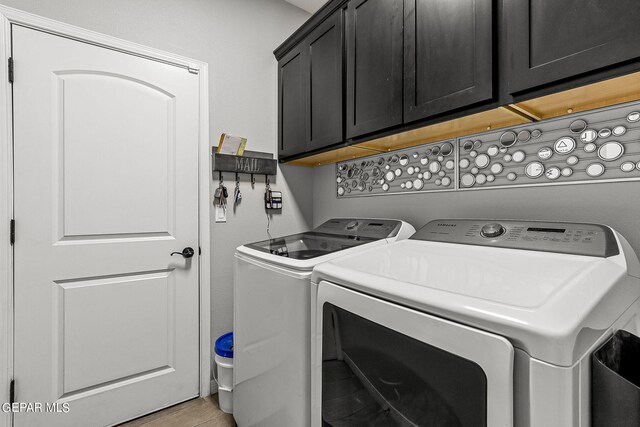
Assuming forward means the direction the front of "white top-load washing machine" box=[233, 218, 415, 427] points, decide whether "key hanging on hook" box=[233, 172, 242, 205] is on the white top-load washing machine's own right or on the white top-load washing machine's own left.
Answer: on the white top-load washing machine's own right

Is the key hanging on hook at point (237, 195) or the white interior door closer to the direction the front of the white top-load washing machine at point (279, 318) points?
the white interior door

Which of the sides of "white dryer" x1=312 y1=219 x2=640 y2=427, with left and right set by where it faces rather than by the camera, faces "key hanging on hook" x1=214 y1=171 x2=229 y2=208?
right

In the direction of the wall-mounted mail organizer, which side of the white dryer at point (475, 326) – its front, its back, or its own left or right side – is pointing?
right

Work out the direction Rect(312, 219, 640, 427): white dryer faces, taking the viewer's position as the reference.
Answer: facing the viewer and to the left of the viewer
